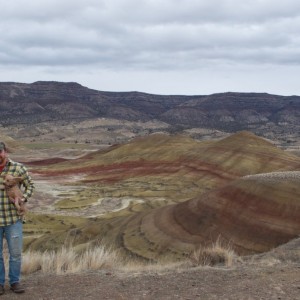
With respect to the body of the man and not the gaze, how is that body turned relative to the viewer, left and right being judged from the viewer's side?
facing the viewer
